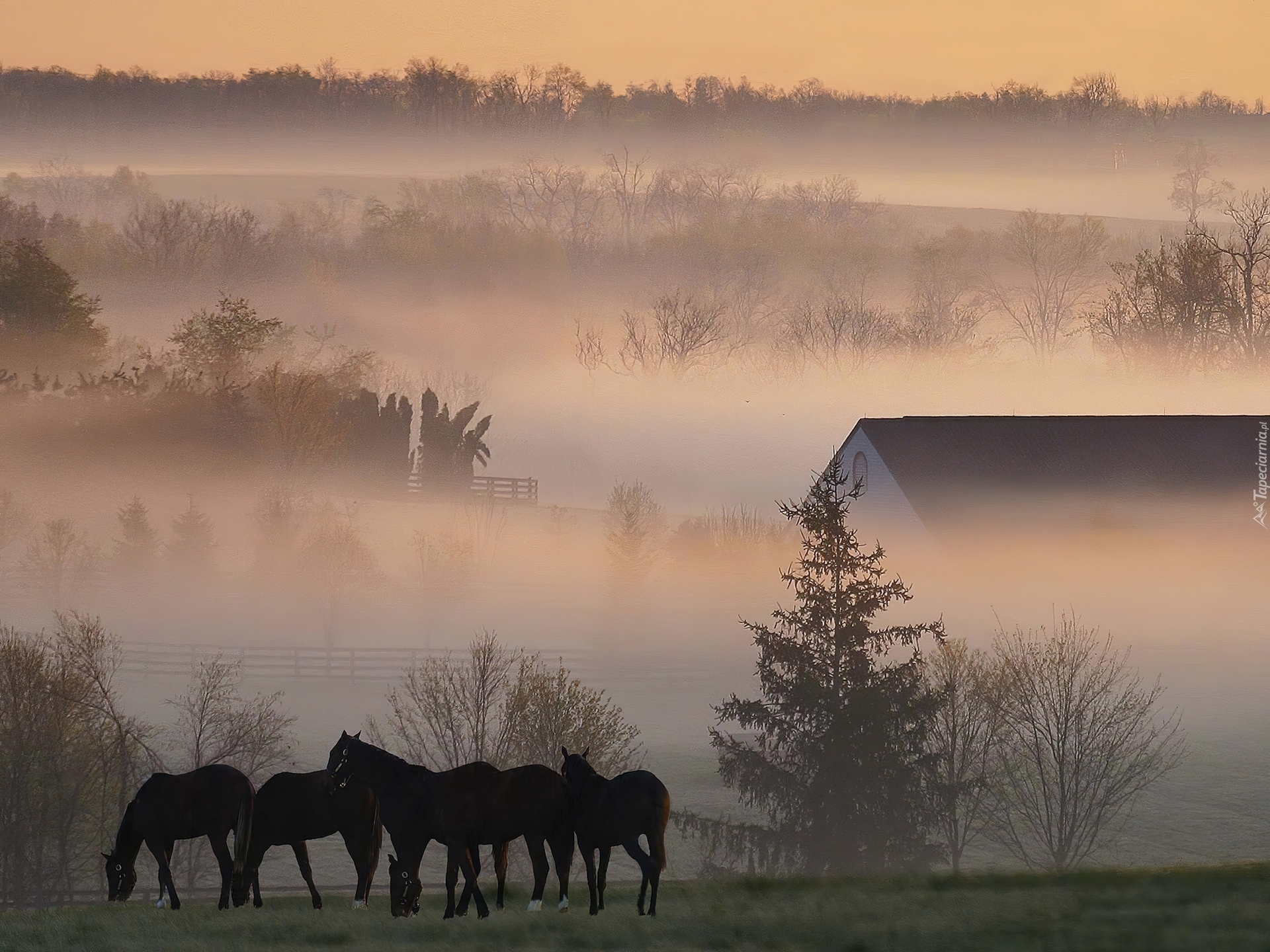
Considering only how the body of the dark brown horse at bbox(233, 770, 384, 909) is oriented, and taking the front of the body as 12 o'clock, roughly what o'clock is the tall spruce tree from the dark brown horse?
The tall spruce tree is roughly at 4 o'clock from the dark brown horse.

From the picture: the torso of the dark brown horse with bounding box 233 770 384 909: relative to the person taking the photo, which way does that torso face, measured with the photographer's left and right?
facing to the left of the viewer

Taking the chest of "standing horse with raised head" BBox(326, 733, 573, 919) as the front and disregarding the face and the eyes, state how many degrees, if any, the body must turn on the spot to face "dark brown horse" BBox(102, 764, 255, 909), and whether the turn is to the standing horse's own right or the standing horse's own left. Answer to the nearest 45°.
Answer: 0° — it already faces it

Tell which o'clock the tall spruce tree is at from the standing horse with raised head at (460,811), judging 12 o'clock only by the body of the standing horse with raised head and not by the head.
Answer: The tall spruce tree is roughly at 4 o'clock from the standing horse with raised head.

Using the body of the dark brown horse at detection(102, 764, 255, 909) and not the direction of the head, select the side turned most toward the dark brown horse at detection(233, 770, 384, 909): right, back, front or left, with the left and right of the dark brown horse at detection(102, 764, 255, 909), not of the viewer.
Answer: back

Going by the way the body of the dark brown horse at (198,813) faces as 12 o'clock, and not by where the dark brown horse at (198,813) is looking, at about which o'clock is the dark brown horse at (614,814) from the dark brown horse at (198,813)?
the dark brown horse at (614,814) is roughly at 7 o'clock from the dark brown horse at (198,813).

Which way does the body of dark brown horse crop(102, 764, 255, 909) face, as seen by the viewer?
to the viewer's left

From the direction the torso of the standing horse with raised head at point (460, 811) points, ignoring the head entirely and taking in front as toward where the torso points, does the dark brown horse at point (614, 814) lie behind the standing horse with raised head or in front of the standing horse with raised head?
behind

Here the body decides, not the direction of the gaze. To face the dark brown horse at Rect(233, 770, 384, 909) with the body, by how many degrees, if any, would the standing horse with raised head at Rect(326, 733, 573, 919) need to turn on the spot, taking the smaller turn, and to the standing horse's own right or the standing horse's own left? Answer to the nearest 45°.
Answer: approximately 45° to the standing horse's own right

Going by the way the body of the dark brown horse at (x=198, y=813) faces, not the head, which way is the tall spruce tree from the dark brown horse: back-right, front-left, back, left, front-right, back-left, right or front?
back-right

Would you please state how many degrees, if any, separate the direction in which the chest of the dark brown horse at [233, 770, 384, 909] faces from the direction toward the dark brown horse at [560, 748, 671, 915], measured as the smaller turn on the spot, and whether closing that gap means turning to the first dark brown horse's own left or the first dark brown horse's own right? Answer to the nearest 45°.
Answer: approximately 135° to the first dark brown horse's own left

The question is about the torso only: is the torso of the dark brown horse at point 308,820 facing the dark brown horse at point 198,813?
yes

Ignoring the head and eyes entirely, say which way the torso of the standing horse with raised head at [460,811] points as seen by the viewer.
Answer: to the viewer's left
